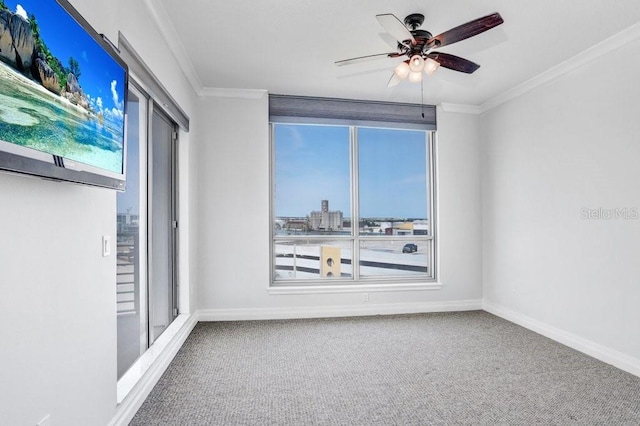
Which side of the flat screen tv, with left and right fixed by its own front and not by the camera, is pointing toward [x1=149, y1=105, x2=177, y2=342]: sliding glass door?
left

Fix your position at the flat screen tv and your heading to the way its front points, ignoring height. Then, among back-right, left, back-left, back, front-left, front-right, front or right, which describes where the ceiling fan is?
front-left

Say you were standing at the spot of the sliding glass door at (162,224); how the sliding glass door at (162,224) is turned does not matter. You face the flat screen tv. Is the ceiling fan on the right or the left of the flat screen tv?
left

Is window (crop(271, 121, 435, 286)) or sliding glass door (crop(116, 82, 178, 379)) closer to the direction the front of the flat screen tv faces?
the window

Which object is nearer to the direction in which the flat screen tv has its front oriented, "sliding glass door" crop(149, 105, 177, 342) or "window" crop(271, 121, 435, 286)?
the window

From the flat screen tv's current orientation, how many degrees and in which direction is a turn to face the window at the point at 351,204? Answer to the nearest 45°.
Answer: approximately 90° to its left

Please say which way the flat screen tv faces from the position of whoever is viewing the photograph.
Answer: facing the viewer and to the right of the viewer

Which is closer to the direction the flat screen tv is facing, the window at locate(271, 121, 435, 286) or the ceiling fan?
the ceiling fan

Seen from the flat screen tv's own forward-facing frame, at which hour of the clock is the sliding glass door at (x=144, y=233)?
The sliding glass door is roughly at 8 o'clock from the flat screen tv.
